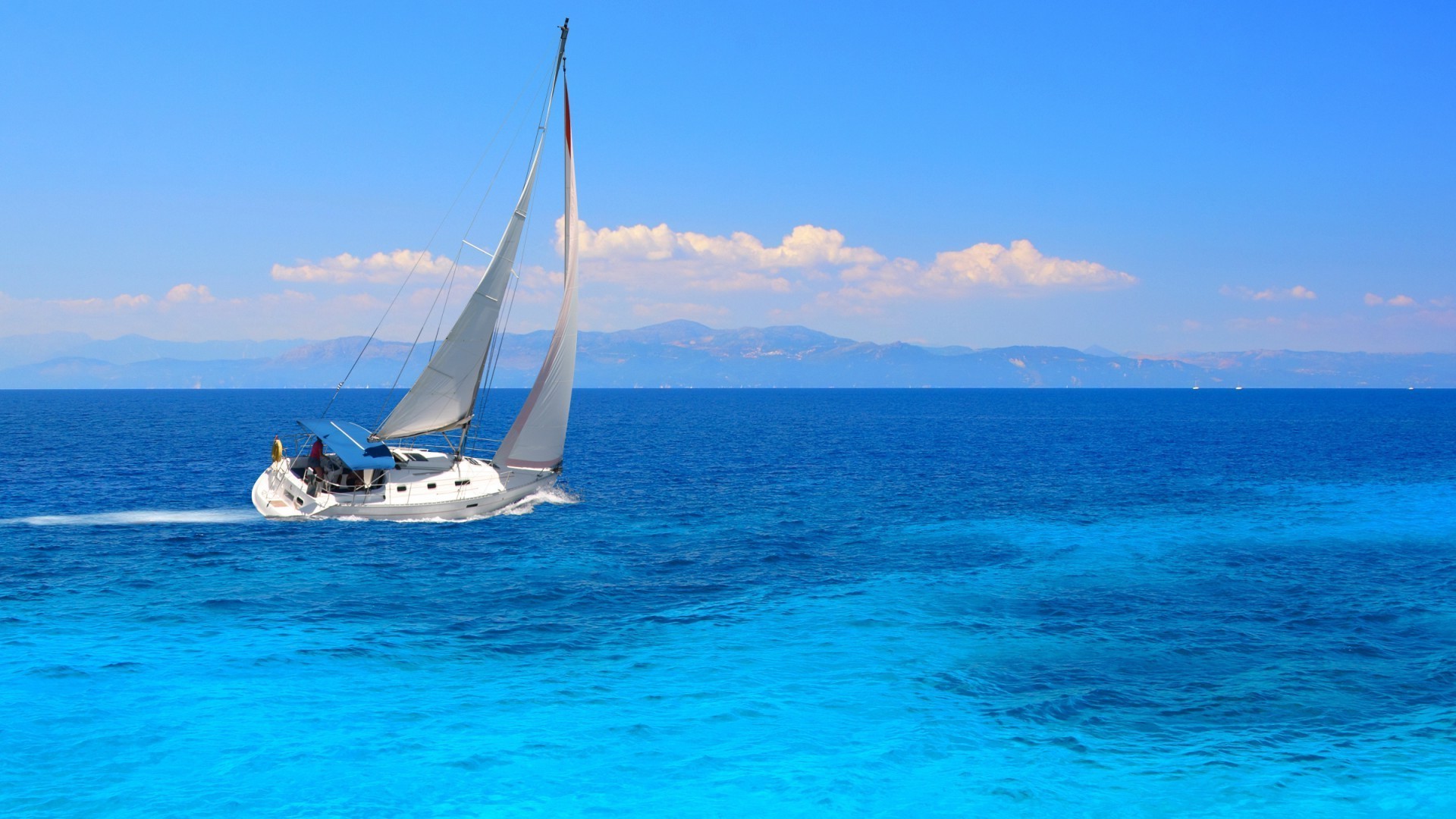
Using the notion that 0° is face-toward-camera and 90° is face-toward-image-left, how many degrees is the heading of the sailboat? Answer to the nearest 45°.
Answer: approximately 225°
